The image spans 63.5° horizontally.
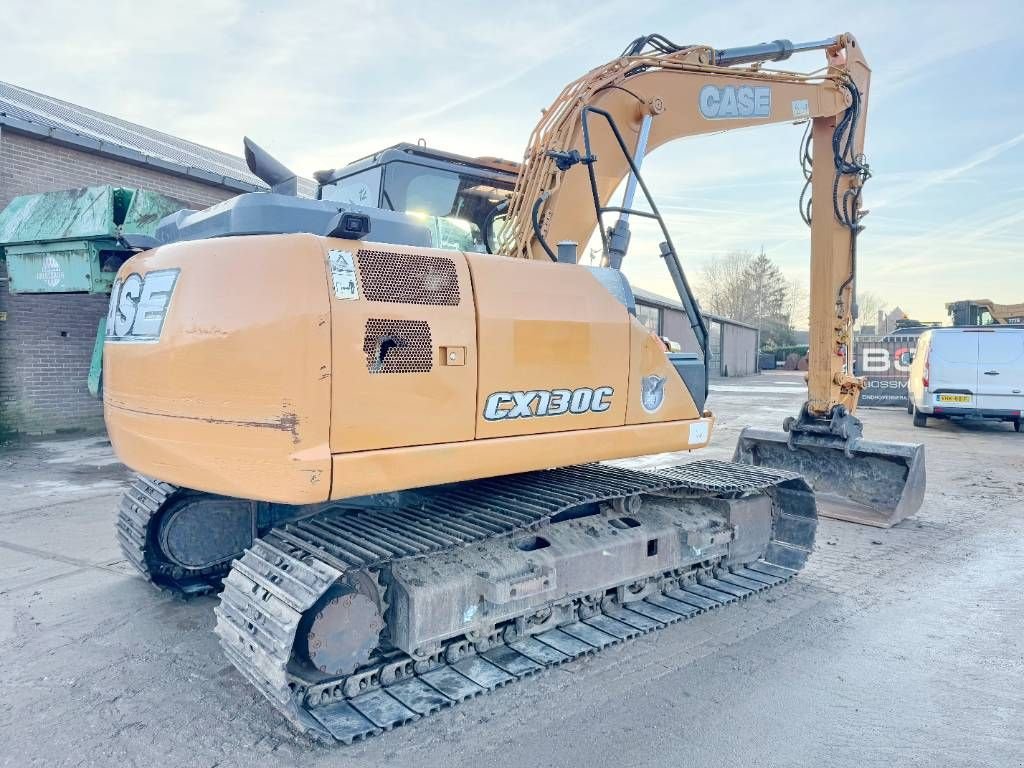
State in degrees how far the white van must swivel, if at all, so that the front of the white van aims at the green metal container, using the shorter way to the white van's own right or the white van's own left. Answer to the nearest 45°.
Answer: approximately 135° to the white van's own left

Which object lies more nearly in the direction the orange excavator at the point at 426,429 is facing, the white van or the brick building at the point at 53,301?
the white van

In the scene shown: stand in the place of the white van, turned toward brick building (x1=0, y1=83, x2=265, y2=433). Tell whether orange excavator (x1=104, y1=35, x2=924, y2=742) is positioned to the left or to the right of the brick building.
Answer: left

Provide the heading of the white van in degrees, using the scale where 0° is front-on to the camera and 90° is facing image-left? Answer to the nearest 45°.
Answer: approximately 180°

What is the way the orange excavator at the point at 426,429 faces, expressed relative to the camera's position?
facing away from the viewer and to the right of the viewer

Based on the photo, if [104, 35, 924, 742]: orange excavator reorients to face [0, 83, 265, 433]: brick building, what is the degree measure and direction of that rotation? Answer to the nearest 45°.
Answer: approximately 90° to its left

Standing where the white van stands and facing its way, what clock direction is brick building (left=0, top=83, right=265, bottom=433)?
The brick building is roughly at 8 o'clock from the white van.

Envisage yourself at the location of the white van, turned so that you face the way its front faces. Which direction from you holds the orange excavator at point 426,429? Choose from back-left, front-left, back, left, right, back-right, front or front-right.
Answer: back

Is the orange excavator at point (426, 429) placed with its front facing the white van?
yes
